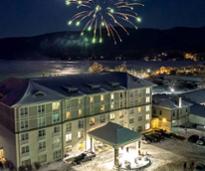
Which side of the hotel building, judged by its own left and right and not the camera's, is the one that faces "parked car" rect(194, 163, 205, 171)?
front

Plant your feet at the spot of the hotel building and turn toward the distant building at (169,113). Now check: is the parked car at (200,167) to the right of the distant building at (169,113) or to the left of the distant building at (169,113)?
right

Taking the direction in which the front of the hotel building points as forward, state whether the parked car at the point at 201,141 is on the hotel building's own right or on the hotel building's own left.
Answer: on the hotel building's own left

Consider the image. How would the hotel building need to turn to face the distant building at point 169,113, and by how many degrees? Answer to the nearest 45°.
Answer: approximately 90° to its left

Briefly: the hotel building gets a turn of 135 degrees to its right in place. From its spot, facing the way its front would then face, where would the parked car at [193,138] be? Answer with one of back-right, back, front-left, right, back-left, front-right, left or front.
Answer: back

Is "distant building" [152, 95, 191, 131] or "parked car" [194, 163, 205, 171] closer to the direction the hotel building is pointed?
the parked car

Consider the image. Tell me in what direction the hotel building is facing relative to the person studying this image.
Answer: facing the viewer and to the right of the viewer
